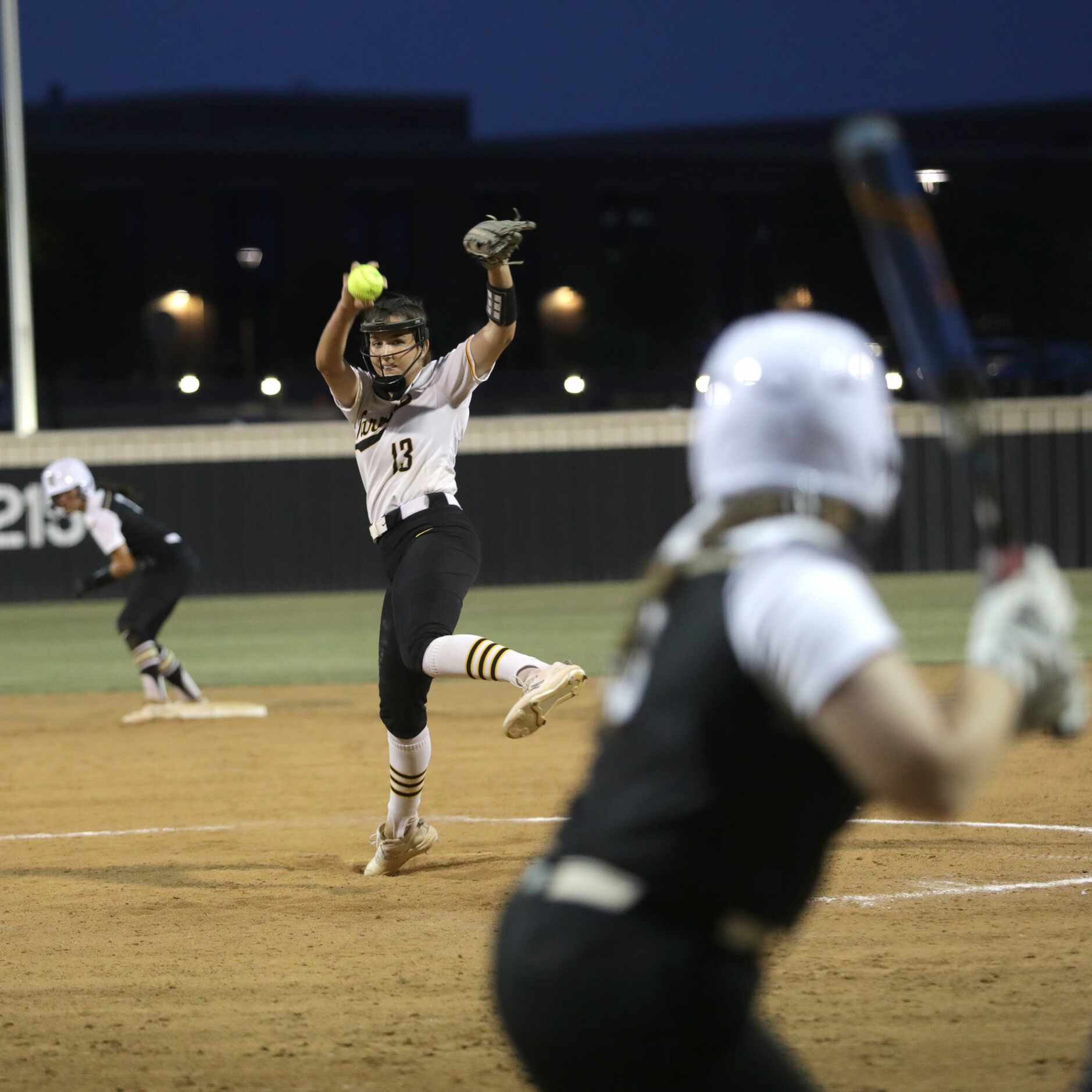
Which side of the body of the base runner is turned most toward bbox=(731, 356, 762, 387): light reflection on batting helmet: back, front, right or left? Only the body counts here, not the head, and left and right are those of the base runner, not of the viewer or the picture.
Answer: left
